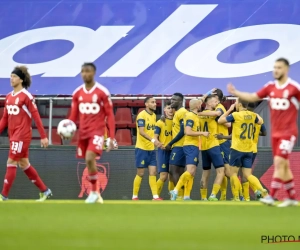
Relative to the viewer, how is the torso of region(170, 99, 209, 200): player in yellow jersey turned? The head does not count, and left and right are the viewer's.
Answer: facing to the right of the viewer

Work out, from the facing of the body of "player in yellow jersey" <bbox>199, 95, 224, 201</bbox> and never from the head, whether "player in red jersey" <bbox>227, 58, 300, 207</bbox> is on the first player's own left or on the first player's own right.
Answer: on the first player's own right

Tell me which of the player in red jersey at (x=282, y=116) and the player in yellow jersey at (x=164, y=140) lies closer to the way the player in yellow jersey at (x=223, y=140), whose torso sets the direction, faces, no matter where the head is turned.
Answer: the player in yellow jersey

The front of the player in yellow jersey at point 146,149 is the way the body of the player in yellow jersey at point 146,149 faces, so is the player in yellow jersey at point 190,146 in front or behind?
in front

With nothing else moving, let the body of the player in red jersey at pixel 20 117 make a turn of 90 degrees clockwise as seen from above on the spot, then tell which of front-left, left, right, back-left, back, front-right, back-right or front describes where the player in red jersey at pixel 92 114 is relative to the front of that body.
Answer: back

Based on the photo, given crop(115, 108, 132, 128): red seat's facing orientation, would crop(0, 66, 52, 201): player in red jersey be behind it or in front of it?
in front

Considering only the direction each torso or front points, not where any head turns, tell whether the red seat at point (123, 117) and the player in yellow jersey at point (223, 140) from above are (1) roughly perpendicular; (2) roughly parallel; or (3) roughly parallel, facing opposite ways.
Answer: roughly perpendicular
